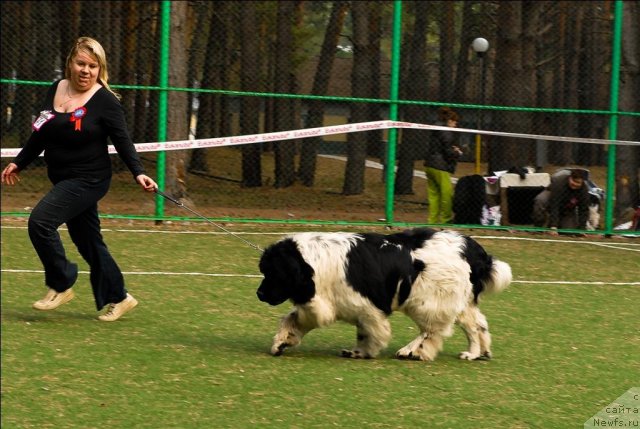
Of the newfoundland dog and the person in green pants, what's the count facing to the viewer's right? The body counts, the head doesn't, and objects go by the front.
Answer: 1

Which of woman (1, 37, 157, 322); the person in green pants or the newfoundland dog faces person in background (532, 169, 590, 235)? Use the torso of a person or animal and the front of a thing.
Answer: the person in green pants

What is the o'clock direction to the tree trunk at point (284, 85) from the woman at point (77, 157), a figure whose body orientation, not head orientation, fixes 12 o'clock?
The tree trunk is roughly at 5 o'clock from the woman.

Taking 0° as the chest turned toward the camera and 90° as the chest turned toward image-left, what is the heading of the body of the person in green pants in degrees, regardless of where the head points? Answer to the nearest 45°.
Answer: approximately 270°

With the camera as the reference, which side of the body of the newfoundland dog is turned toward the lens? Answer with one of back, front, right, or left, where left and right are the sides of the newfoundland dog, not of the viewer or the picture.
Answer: left

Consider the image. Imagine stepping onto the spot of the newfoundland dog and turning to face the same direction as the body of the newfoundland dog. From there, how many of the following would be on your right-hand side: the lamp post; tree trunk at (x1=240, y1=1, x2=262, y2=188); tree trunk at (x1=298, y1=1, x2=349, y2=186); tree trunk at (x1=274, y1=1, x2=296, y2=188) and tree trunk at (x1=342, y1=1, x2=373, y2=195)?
5

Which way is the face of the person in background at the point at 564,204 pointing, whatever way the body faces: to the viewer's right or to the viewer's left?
to the viewer's left

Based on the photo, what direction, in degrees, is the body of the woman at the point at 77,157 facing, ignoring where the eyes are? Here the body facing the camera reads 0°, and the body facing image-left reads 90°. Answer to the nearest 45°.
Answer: approximately 45°

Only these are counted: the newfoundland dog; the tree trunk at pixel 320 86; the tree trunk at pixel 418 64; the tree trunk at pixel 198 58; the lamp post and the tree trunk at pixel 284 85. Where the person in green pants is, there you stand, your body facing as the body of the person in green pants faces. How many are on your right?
1
